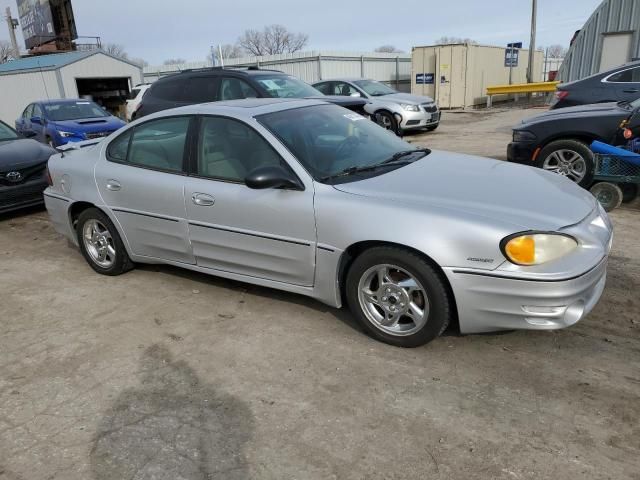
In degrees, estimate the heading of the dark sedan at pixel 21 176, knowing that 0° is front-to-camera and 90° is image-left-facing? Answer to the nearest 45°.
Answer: approximately 315°

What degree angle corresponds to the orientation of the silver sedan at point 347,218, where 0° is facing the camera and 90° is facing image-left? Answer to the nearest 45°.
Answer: approximately 315°

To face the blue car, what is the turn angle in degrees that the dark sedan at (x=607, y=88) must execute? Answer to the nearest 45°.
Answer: approximately 180°

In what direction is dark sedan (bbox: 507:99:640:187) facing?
to the viewer's left

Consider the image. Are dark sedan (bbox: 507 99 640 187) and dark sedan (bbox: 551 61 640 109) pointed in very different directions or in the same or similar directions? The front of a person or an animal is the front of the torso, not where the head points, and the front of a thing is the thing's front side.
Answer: very different directions

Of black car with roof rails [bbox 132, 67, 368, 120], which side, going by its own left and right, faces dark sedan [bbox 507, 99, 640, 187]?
front

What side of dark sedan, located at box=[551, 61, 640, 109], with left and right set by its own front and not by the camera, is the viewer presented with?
right

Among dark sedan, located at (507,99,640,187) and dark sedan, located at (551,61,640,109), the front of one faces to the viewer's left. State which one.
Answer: dark sedan, located at (507,99,640,187)

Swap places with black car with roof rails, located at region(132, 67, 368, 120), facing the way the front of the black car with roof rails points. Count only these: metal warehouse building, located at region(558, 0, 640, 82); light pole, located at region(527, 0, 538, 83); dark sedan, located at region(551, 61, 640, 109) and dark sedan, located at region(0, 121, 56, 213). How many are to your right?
1

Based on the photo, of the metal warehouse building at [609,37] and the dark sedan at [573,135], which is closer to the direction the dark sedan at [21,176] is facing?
the dark sedan

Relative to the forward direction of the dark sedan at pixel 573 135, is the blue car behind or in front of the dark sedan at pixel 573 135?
in front
